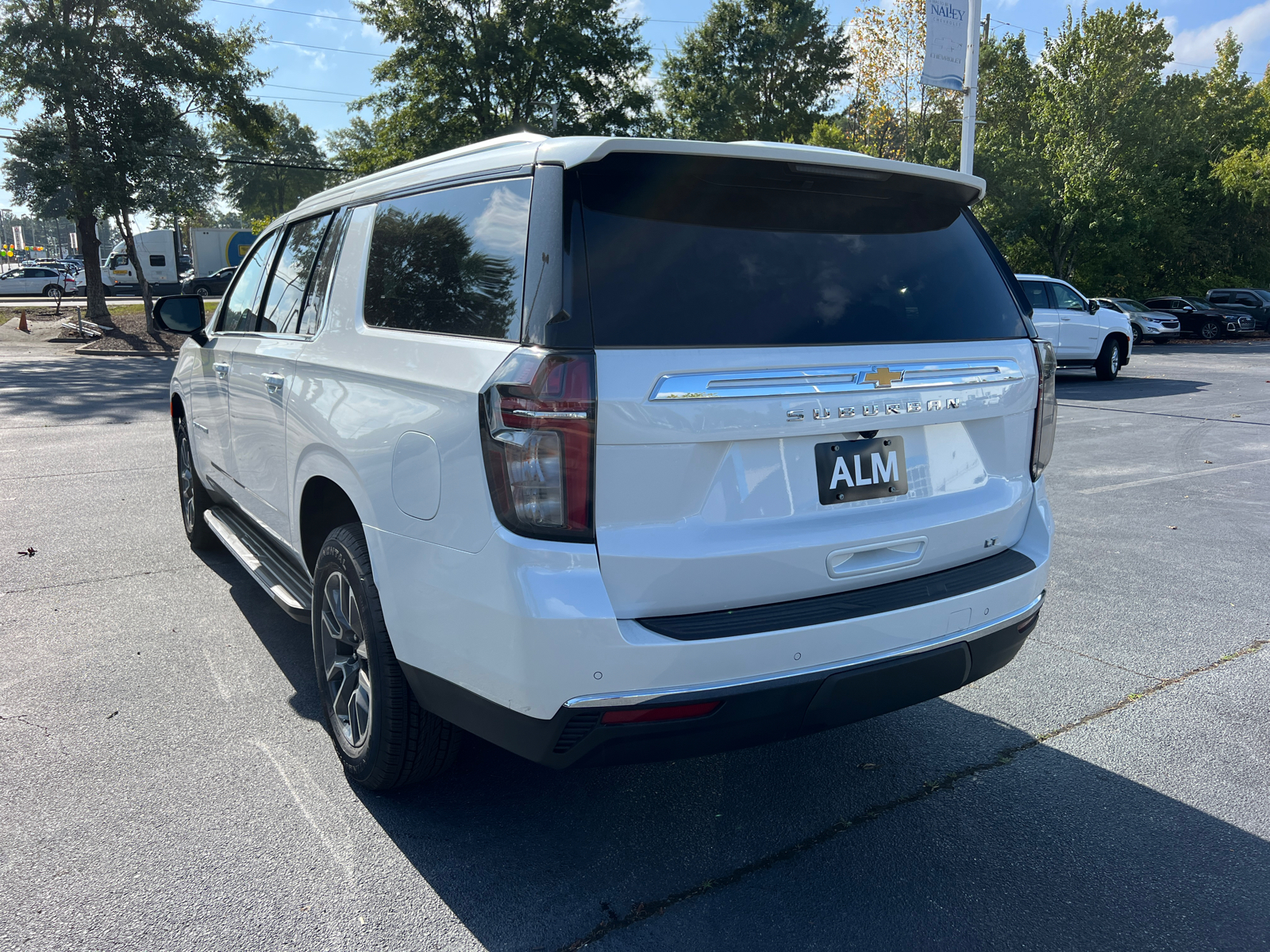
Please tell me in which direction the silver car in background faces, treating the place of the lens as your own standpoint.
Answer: facing the viewer and to the right of the viewer

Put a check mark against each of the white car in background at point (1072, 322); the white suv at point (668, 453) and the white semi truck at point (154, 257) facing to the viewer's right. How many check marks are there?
1

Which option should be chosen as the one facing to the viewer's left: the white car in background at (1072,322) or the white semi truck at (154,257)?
the white semi truck

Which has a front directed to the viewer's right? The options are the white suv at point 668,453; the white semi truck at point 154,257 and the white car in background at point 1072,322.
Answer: the white car in background

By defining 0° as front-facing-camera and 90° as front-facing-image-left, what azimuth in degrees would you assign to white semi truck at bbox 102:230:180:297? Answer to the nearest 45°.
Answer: approximately 90°

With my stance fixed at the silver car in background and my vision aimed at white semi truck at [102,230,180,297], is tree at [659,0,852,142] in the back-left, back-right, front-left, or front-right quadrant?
front-right

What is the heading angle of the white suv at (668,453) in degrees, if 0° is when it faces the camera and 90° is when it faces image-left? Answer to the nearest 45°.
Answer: approximately 135°

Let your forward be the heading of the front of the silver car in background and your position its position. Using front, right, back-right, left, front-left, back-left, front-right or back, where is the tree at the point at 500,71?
back-right

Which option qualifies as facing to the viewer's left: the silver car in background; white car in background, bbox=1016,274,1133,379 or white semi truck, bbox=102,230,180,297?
the white semi truck

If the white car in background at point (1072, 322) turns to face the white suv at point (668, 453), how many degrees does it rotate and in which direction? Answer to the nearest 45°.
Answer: approximately 90° to its right

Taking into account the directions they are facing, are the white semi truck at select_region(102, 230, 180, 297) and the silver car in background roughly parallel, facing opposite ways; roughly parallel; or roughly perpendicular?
roughly perpendicular

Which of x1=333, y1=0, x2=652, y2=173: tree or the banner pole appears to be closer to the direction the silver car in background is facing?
the banner pole

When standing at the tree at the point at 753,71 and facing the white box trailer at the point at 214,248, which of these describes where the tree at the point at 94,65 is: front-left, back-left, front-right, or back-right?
front-left

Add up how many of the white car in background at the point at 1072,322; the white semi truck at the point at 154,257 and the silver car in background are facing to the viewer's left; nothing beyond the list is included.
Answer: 1

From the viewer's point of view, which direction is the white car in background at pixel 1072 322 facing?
to the viewer's right
